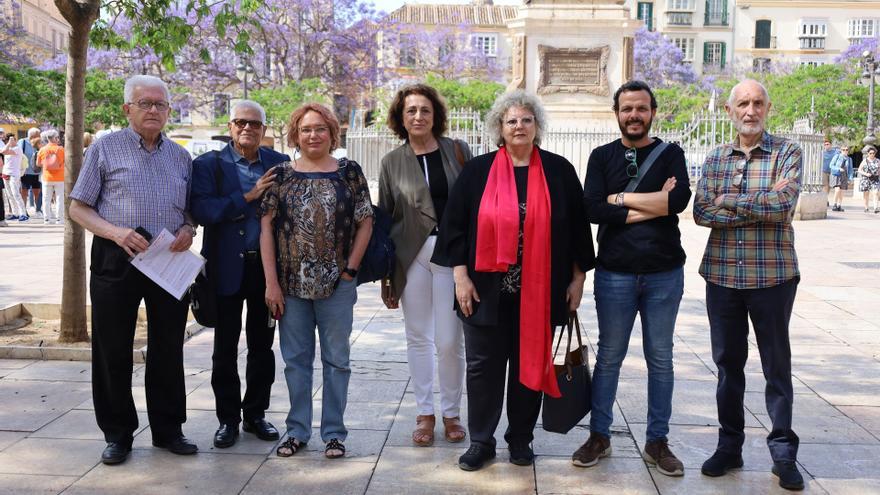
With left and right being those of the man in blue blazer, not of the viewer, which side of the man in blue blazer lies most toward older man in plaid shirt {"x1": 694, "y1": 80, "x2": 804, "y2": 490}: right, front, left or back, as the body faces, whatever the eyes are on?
left

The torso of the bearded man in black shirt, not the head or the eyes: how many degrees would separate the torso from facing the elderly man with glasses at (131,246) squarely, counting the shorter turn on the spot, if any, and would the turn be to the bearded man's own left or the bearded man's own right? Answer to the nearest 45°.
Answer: approximately 90° to the bearded man's own right

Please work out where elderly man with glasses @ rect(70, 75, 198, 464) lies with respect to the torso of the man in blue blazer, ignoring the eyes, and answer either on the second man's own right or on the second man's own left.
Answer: on the second man's own right

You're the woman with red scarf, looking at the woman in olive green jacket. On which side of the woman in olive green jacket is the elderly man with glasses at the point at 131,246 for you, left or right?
left

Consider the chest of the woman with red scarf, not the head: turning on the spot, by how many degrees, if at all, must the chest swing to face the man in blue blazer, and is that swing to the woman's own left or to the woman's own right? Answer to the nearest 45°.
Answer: approximately 90° to the woman's own right

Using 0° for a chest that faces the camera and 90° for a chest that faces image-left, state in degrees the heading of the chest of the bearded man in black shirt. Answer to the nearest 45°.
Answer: approximately 0°
